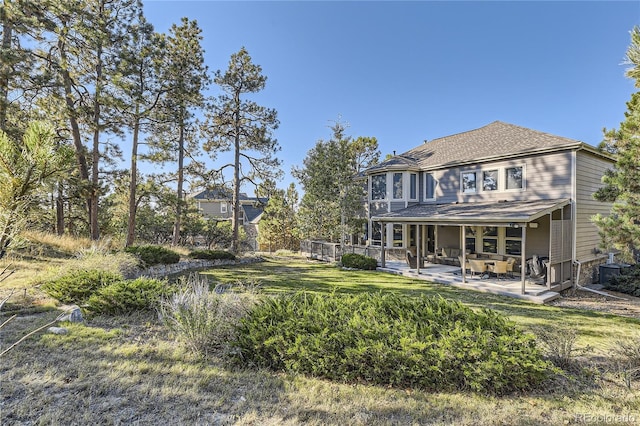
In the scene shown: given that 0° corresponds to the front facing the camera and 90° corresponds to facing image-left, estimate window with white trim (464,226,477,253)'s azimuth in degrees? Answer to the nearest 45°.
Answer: approximately 0°

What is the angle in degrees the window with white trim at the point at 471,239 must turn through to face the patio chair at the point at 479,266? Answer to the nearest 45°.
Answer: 0° — it already faces it

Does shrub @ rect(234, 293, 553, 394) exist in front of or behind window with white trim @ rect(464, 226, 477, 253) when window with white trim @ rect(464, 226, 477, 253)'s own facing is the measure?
in front

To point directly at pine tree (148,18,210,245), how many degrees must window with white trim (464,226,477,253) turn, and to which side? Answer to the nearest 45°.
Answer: approximately 90° to its right

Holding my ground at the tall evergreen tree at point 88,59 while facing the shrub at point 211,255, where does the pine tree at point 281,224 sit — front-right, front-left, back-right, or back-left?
front-left

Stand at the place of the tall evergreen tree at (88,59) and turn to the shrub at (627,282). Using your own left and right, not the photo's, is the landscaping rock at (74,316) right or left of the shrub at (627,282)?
right

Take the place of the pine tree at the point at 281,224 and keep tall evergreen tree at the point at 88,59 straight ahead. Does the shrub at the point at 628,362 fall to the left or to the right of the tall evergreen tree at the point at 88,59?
left

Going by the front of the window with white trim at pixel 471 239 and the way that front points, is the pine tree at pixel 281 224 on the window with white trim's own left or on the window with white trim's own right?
on the window with white trim's own right

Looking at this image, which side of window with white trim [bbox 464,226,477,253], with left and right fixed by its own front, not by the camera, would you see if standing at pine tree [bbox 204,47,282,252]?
right
